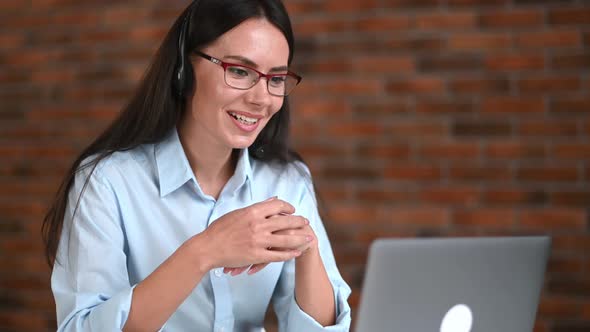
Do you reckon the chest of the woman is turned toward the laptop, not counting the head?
yes

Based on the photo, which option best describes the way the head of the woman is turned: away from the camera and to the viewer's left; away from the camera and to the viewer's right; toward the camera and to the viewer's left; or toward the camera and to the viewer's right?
toward the camera and to the viewer's right

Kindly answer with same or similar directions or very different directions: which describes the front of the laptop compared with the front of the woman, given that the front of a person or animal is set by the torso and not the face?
very different directions

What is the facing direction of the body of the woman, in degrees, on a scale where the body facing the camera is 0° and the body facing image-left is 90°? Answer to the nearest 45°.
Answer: approximately 315°

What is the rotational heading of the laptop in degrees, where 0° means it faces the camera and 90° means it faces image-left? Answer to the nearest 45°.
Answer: approximately 135°

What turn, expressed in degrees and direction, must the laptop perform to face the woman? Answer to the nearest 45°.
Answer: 0° — it already faces them
